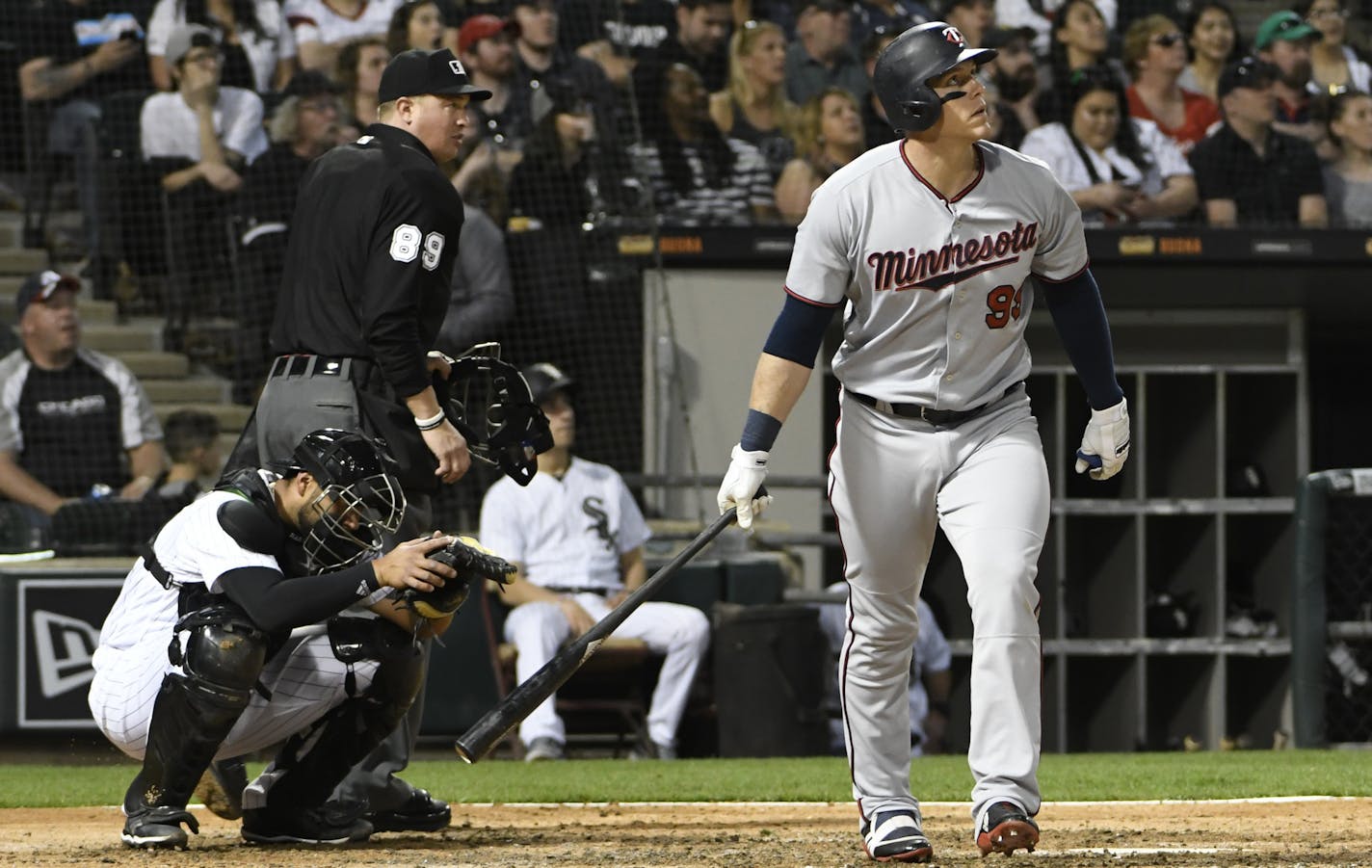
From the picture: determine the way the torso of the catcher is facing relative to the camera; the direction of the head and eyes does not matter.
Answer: to the viewer's right

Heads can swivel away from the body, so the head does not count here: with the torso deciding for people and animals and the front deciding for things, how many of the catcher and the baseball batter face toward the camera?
1

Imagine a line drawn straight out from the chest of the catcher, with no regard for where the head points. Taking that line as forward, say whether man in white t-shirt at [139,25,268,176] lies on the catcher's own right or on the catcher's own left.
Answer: on the catcher's own left

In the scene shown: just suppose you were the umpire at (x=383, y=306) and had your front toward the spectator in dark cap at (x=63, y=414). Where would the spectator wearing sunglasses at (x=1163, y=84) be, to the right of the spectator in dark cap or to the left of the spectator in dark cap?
right

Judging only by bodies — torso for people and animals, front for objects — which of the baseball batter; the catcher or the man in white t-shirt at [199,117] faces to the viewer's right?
the catcher

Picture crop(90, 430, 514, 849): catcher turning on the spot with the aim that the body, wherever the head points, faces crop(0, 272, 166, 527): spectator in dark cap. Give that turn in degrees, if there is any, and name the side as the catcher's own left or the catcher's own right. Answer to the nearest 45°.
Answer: approximately 90° to the catcher's own left

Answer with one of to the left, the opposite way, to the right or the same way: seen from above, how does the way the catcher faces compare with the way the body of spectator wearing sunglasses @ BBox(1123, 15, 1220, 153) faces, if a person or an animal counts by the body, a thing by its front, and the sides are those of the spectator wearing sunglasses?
to the left

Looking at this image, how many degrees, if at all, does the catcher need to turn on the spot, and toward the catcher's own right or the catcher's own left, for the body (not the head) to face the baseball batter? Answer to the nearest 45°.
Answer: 0° — they already face them

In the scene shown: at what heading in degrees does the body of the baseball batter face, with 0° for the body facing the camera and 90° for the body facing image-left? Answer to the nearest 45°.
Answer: approximately 0°

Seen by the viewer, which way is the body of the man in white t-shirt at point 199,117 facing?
toward the camera

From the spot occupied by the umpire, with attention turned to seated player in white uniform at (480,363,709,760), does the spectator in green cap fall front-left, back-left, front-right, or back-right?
front-right

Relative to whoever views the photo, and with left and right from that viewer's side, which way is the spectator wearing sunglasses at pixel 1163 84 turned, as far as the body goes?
facing the viewer and to the right of the viewer

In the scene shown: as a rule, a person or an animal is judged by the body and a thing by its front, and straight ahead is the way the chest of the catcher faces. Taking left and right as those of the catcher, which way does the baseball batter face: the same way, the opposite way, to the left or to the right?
to the right

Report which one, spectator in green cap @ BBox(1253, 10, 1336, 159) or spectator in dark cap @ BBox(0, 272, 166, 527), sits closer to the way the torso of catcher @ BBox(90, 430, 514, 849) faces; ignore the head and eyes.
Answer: the spectator in green cap

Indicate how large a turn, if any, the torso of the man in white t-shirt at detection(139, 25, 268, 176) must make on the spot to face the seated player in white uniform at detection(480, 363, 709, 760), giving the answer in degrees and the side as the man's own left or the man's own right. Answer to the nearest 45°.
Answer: approximately 45° to the man's own left

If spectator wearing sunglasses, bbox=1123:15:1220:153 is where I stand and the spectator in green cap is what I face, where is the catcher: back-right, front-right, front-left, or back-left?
back-right

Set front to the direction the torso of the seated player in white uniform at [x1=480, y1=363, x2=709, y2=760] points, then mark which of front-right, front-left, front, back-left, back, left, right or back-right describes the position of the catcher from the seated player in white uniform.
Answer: front

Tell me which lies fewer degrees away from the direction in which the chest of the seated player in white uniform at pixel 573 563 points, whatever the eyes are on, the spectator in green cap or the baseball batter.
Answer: the baseball batter
